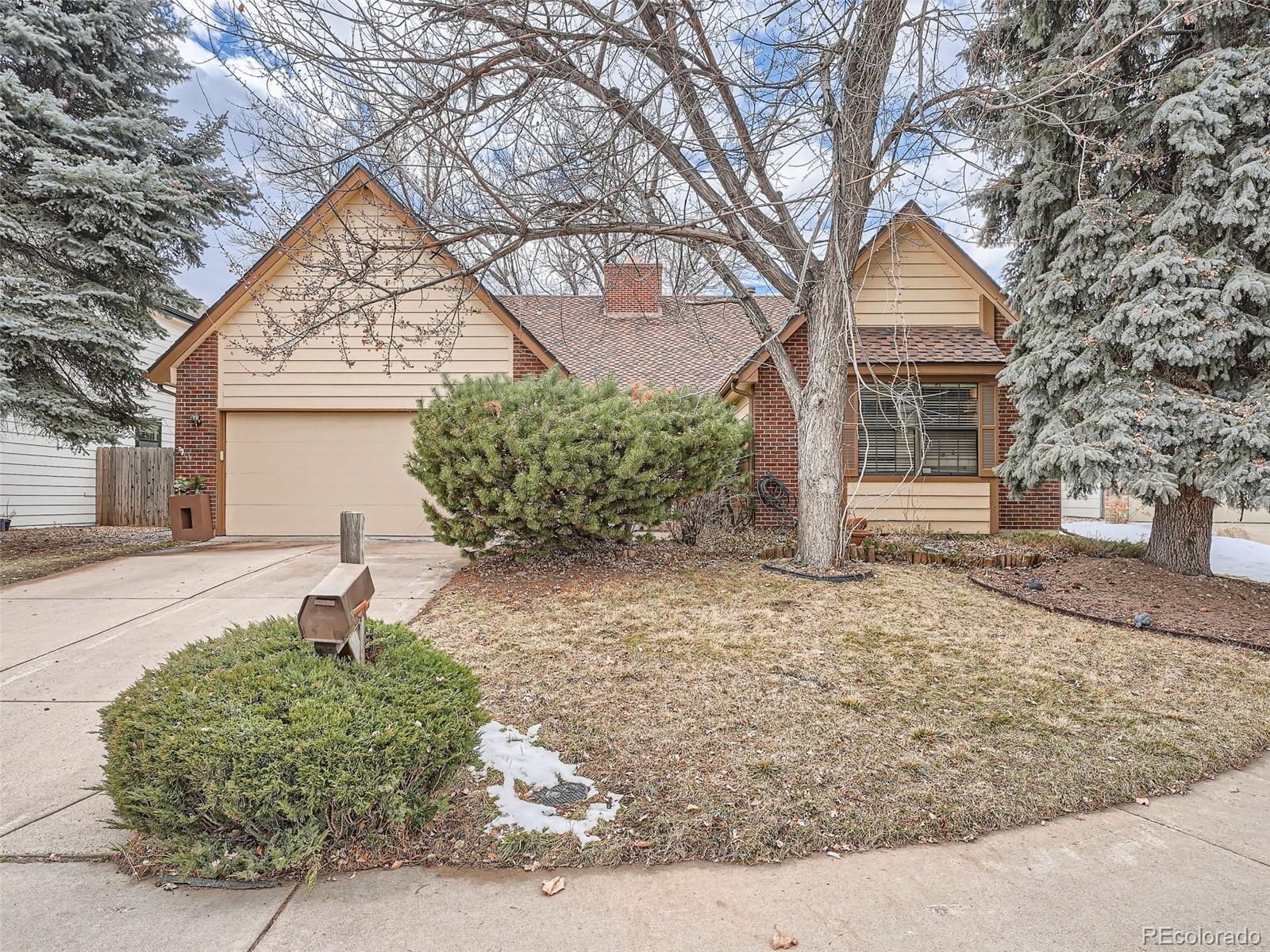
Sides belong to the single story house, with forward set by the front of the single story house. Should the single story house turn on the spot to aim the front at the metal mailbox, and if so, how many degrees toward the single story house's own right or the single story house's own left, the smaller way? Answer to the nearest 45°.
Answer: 0° — it already faces it

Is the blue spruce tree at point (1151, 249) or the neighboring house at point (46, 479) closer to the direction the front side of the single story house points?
the blue spruce tree

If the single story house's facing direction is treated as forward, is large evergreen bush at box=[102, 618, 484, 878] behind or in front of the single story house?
in front

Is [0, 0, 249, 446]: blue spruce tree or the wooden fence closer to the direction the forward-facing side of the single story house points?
the blue spruce tree

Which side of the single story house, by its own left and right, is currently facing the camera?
front

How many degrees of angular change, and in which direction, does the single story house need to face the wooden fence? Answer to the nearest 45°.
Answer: approximately 135° to its right

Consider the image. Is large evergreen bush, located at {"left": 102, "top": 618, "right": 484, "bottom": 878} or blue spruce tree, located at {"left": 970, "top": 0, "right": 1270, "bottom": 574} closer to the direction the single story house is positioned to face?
the large evergreen bush

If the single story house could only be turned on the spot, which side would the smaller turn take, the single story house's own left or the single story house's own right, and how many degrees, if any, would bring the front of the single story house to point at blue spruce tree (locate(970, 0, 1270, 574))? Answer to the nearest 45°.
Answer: approximately 45° to the single story house's own left

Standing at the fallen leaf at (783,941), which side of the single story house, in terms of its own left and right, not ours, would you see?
front

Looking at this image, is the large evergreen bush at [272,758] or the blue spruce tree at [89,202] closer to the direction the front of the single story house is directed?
the large evergreen bush

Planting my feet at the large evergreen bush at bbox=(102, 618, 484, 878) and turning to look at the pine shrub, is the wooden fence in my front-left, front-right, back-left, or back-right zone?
front-left

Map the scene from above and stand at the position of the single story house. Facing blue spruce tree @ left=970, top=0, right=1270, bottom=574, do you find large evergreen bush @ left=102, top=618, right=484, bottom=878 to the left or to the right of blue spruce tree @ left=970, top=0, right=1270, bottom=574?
right

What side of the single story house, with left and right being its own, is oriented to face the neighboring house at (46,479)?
right

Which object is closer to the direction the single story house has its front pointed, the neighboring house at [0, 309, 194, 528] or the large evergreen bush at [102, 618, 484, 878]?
the large evergreen bush
